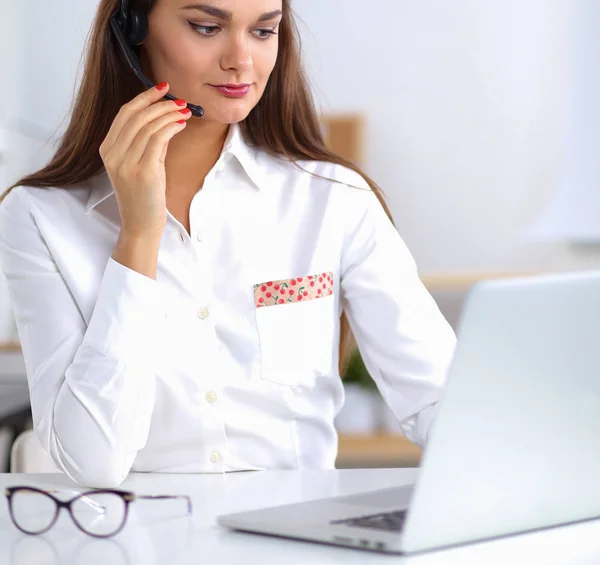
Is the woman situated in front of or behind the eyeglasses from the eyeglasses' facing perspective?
behind

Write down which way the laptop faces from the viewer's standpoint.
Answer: facing away from the viewer and to the left of the viewer

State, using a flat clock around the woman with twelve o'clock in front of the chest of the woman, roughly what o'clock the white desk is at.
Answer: The white desk is roughly at 12 o'clock from the woman.

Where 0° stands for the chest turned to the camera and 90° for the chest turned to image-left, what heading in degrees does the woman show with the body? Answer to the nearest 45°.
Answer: approximately 0°

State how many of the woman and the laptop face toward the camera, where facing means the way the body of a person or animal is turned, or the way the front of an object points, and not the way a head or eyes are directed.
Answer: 1

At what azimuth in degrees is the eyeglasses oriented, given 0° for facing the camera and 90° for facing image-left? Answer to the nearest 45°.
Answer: approximately 45°

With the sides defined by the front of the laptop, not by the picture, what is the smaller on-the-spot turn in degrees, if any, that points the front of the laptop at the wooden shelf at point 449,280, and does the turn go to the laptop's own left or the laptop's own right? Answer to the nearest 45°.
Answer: approximately 45° to the laptop's own right

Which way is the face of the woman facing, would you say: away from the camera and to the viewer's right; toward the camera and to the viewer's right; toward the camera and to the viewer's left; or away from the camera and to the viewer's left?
toward the camera and to the viewer's right

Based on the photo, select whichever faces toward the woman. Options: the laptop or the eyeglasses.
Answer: the laptop

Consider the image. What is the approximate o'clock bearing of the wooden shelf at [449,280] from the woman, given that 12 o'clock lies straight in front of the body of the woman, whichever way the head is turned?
The wooden shelf is roughly at 7 o'clock from the woman.

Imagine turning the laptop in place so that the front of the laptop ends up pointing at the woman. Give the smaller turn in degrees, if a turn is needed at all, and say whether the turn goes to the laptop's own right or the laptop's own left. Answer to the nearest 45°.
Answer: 0° — it already faces them
